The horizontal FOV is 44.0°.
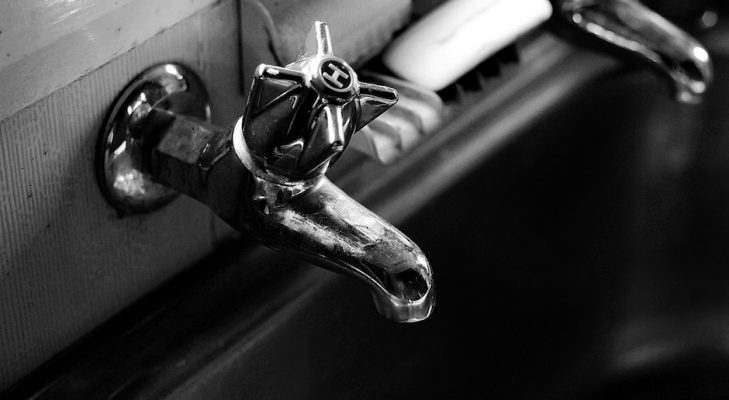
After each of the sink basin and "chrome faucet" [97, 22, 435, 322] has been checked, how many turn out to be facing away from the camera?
0

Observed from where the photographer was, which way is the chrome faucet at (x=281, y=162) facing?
facing the viewer and to the right of the viewer

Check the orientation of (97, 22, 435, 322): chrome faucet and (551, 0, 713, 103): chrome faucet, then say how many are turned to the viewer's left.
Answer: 0
